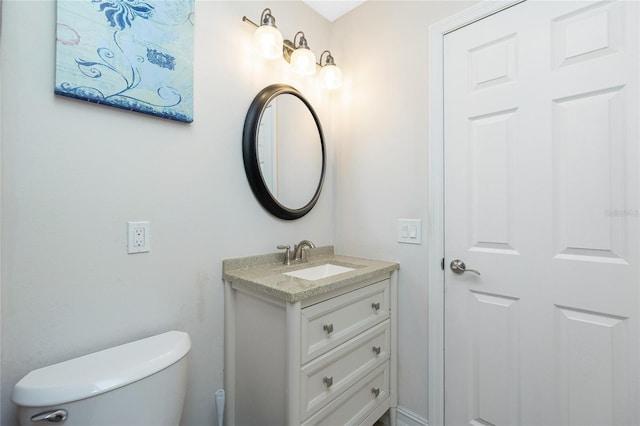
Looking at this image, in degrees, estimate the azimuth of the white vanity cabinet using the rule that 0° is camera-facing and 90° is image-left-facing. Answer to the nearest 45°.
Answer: approximately 315°

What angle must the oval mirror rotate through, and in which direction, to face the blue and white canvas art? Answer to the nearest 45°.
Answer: approximately 90° to its right

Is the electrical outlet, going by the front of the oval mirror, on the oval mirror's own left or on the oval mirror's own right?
on the oval mirror's own right

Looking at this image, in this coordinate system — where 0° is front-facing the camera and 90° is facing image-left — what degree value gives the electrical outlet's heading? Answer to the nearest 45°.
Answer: approximately 315°

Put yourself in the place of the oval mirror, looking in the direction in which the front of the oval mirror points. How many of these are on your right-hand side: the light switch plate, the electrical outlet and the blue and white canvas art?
2
